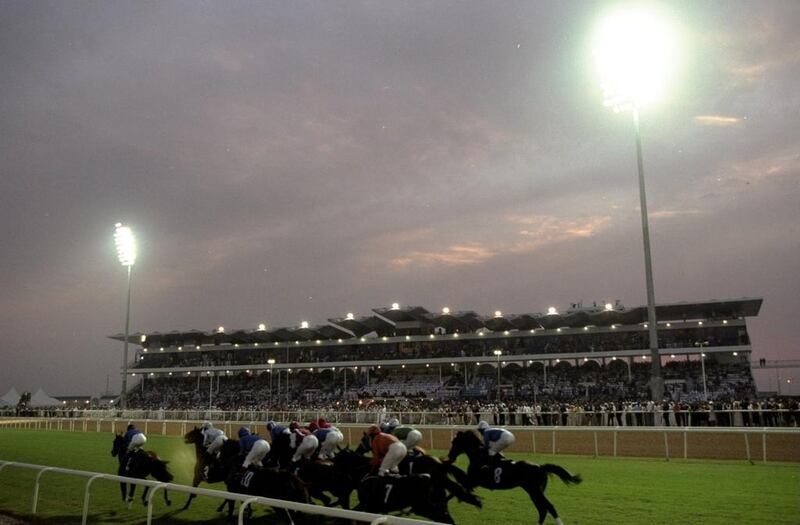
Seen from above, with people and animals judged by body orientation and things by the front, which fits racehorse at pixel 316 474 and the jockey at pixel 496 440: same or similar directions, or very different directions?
same or similar directions

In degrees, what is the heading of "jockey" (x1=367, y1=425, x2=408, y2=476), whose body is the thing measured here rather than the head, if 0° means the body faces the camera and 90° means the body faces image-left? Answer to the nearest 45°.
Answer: approximately 90°

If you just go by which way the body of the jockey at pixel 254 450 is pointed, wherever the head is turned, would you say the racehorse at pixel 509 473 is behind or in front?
behind

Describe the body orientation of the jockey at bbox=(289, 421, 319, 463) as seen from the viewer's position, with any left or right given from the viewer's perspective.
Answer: facing to the left of the viewer

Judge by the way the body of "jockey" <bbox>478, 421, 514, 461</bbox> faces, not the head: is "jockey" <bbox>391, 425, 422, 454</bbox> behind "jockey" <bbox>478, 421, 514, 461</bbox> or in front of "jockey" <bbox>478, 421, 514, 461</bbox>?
in front

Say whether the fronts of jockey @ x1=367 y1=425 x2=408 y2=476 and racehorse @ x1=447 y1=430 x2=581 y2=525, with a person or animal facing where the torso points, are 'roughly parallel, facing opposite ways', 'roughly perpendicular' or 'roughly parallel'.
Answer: roughly parallel

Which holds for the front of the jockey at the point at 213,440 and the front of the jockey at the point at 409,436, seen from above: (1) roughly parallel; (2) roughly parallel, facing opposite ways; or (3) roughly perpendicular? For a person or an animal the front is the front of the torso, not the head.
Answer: roughly parallel

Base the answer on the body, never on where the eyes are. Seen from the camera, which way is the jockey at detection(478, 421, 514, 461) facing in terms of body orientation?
to the viewer's left

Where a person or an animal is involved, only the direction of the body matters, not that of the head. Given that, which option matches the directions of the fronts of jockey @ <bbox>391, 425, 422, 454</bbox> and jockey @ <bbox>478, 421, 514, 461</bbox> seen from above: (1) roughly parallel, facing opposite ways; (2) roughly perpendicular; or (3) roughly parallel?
roughly parallel
